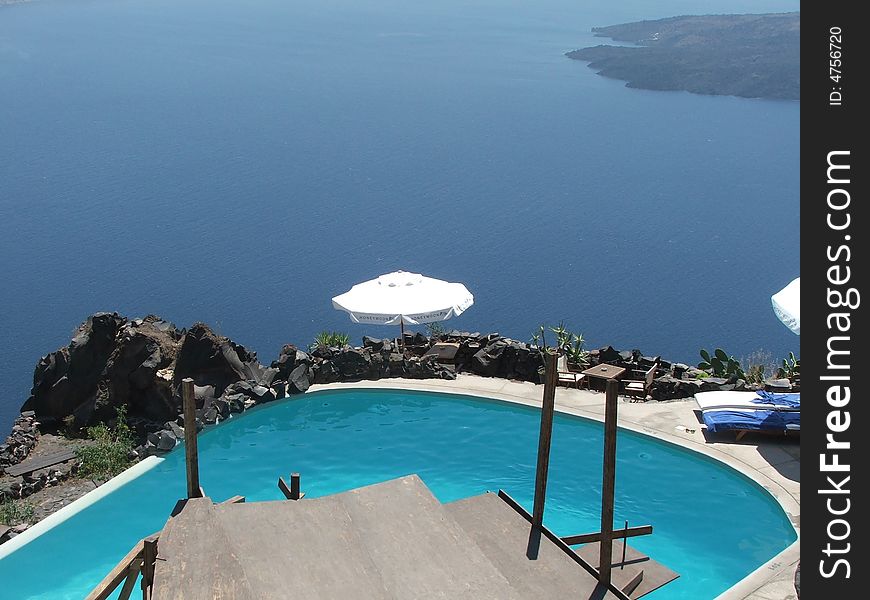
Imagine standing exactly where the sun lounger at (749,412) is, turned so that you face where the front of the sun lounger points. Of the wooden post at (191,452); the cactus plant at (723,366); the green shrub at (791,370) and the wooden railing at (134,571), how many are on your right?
2

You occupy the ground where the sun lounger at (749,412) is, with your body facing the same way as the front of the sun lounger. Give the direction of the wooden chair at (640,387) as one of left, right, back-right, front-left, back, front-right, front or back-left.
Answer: front-right

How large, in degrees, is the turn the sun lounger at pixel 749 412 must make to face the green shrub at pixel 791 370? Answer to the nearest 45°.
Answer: approximately 90° to its right

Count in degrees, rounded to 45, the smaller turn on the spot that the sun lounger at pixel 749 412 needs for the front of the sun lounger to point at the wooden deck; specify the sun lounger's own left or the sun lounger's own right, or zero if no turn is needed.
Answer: approximately 90° to the sun lounger's own left

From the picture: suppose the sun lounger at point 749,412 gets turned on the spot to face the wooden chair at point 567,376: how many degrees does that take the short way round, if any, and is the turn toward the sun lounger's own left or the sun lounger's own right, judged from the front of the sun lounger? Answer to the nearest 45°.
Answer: approximately 45° to the sun lounger's own right

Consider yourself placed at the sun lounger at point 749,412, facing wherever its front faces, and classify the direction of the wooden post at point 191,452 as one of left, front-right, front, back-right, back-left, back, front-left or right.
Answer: front-left

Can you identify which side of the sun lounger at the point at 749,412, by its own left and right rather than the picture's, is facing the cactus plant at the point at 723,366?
right

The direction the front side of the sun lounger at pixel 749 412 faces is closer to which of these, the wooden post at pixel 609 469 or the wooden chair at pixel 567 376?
the wooden chair

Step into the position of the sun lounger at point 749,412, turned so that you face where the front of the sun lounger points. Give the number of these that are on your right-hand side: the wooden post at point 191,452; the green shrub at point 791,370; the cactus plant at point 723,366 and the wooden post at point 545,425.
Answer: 2

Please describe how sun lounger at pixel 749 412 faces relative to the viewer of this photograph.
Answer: facing to the left of the viewer

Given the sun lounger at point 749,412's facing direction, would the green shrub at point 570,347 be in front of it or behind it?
in front

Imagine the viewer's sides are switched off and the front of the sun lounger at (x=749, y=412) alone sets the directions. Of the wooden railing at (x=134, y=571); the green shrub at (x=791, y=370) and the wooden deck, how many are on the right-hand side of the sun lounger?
1

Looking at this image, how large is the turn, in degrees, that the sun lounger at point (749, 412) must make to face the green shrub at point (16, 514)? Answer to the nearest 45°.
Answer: approximately 45° to its left
